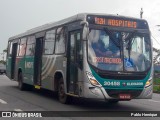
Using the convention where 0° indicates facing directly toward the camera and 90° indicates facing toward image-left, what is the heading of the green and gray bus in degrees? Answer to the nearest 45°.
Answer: approximately 315°
